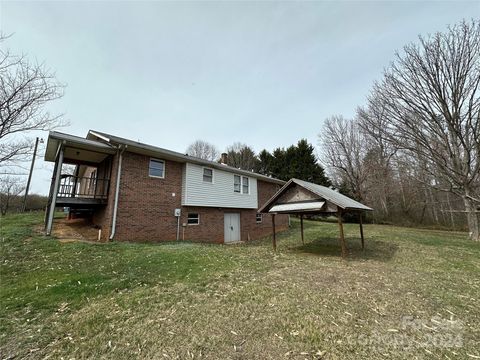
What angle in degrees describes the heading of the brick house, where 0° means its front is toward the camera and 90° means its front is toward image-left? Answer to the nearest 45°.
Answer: approximately 135°

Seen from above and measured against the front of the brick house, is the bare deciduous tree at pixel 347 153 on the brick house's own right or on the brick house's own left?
on the brick house's own right

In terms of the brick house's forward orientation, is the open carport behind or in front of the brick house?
behind

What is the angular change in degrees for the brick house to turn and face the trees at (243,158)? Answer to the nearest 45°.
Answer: approximately 90° to its right

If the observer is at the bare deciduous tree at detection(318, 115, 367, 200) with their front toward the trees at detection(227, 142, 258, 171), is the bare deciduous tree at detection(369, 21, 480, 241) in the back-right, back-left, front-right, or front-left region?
back-left

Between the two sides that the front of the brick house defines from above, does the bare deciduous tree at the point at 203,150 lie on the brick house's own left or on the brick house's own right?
on the brick house's own right

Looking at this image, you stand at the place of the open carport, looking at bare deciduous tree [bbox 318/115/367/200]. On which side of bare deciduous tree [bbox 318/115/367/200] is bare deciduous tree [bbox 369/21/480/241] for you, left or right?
right
